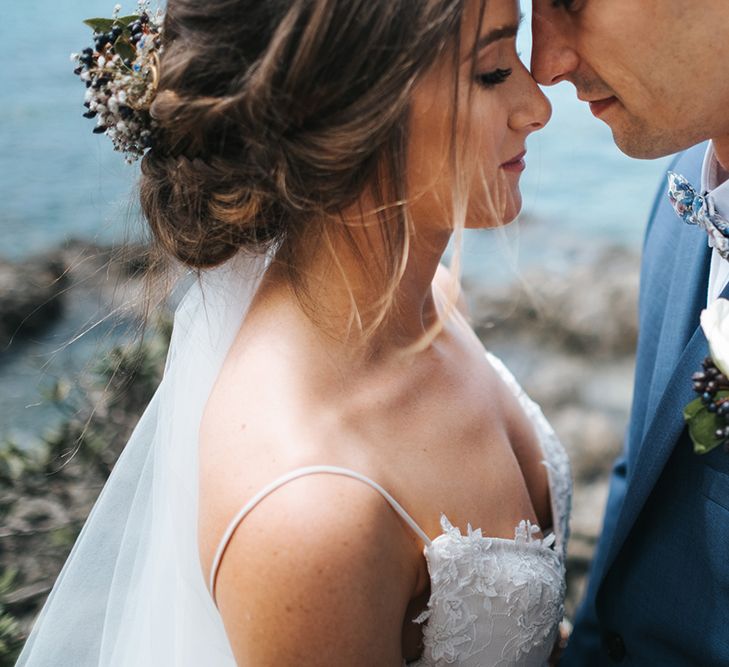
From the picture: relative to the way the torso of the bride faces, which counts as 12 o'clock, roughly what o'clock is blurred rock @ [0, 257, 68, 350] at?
The blurred rock is roughly at 8 o'clock from the bride.

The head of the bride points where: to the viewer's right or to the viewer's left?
to the viewer's right

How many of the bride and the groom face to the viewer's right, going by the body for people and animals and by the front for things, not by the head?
1

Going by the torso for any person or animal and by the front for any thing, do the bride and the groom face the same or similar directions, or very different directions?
very different directions

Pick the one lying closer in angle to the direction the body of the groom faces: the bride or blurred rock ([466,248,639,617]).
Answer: the bride

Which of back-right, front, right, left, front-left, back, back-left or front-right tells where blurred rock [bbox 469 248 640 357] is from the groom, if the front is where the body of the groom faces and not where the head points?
back-right

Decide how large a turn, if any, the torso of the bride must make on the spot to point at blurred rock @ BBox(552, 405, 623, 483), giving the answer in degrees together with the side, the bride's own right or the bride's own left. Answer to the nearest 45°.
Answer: approximately 45° to the bride's own left

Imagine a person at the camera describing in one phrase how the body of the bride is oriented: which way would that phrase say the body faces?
to the viewer's right

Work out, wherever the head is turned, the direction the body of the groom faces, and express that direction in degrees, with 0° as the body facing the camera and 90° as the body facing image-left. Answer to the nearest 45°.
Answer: approximately 45°
